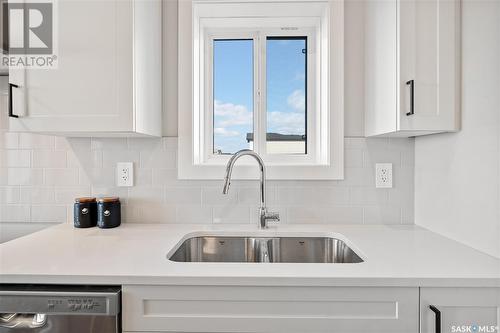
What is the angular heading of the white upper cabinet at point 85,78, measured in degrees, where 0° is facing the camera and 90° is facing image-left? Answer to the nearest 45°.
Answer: approximately 0°

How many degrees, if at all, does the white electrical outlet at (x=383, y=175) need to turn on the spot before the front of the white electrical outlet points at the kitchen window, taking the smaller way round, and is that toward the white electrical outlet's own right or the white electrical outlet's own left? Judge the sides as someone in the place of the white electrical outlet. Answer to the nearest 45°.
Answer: approximately 90° to the white electrical outlet's own right

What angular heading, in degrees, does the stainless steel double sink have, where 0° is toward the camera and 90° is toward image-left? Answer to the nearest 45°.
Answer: approximately 0°

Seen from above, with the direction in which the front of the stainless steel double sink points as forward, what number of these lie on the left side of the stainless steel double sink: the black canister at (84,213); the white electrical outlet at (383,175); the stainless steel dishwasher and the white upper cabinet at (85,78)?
1

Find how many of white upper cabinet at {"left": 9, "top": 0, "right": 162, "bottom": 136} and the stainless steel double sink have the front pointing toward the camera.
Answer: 2

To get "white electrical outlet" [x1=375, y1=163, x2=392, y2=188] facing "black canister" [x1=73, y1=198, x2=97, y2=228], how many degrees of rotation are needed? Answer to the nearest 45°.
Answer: approximately 45° to its right

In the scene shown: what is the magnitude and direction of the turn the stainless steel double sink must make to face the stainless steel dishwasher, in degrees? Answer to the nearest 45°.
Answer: approximately 45° to its right

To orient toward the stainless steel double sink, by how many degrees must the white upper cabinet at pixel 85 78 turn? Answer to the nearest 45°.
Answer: approximately 90° to its left

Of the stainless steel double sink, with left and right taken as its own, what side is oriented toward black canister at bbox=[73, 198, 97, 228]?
right
